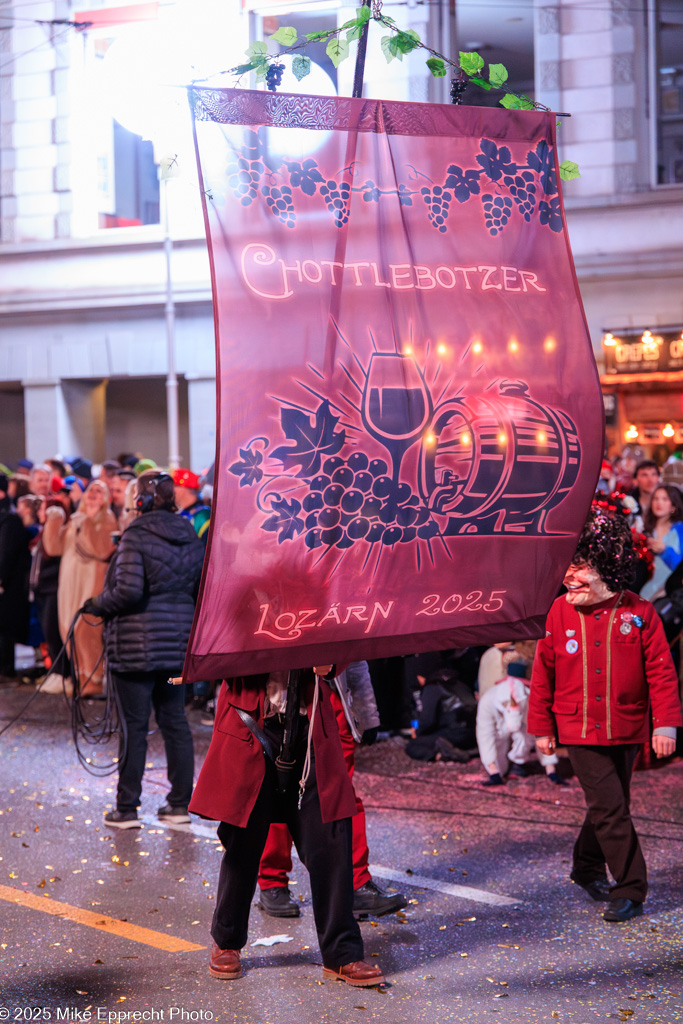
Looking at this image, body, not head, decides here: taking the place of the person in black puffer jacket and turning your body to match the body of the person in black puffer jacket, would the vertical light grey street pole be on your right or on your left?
on your right

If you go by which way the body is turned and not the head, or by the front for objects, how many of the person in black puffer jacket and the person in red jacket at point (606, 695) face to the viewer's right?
0

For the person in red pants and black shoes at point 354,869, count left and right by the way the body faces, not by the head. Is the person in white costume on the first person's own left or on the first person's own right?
on the first person's own left

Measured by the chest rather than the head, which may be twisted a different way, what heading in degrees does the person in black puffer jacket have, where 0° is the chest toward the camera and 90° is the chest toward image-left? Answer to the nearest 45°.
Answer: approximately 135°

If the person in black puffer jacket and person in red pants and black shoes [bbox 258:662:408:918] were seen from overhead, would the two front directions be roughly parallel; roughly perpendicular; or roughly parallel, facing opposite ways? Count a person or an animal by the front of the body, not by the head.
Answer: roughly parallel, facing opposite ways

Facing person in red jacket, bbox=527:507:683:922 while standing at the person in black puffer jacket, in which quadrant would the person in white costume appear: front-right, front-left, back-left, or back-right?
front-left

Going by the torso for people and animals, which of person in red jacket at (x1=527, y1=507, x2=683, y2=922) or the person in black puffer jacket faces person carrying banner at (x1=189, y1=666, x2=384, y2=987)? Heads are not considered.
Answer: the person in red jacket

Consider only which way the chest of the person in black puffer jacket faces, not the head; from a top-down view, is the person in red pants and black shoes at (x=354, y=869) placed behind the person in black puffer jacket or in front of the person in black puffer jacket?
behind

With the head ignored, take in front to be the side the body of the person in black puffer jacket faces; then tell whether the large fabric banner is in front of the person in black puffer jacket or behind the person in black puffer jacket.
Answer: behind

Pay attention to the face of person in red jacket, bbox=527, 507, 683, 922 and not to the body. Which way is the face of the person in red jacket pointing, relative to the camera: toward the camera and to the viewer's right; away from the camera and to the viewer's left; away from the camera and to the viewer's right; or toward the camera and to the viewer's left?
toward the camera and to the viewer's left

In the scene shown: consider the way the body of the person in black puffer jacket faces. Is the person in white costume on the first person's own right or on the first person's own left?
on the first person's own right

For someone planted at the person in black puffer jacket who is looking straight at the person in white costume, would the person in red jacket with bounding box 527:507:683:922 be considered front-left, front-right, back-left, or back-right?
front-right

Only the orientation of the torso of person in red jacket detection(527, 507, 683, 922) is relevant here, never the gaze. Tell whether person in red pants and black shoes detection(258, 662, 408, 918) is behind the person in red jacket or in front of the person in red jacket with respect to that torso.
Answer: in front
